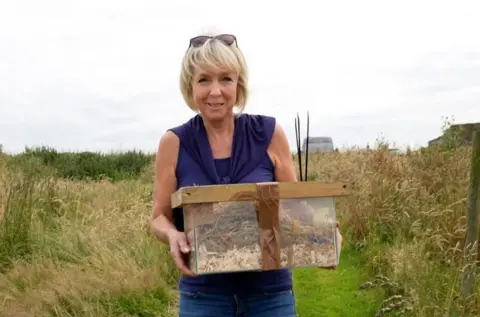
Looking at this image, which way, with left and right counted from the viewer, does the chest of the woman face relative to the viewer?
facing the viewer

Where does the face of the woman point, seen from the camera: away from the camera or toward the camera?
toward the camera
